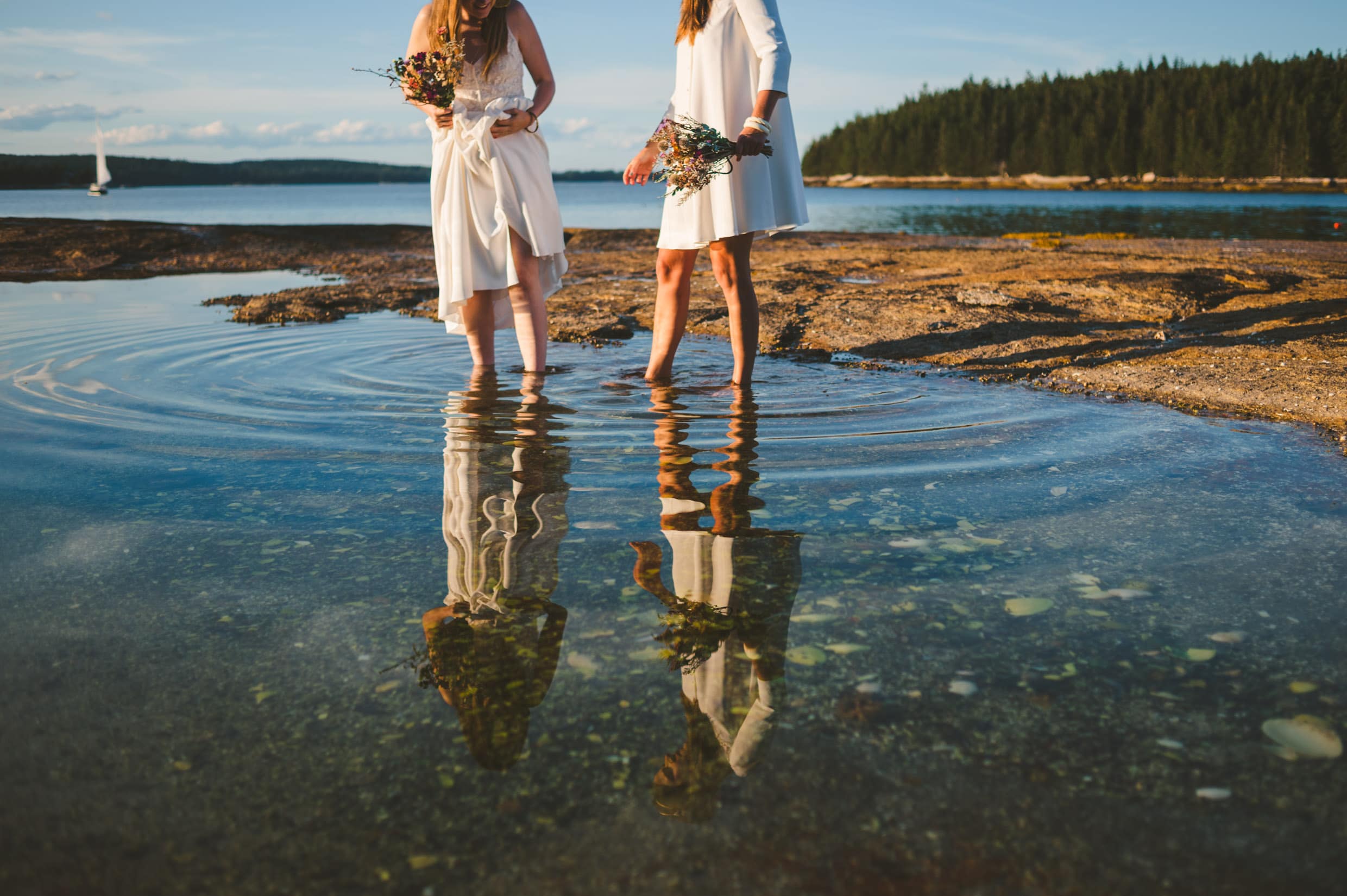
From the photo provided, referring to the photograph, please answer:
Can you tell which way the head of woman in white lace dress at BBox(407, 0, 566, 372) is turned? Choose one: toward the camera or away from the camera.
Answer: toward the camera

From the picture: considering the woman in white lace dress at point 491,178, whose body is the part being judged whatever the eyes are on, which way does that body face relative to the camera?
toward the camera

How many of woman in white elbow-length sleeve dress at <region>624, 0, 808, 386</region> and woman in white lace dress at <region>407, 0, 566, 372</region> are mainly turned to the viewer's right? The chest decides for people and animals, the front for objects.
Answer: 0

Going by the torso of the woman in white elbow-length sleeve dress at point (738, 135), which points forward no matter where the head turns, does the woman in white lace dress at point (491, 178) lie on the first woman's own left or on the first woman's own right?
on the first woman's own right

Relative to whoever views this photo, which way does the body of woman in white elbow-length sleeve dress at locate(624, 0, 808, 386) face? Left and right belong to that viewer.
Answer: facing the viewer and to the left of the viewer

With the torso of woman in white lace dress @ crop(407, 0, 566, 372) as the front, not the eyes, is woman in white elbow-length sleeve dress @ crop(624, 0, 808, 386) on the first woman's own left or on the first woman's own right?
on the first woman's own left
